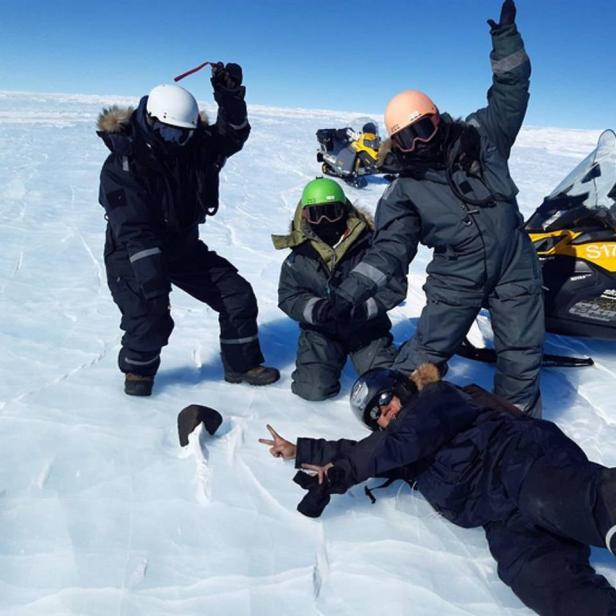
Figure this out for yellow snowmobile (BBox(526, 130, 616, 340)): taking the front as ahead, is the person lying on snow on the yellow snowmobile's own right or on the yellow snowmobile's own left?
on the yellow snowmobile's own left

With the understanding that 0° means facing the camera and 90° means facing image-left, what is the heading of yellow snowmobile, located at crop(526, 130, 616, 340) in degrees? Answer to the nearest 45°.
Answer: approximately 90°

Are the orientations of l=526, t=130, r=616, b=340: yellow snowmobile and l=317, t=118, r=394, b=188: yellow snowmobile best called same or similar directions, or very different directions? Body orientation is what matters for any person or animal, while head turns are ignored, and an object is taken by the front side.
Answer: very different directions

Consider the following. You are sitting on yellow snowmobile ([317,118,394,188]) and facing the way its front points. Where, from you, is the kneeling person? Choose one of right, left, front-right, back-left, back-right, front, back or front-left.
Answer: front-right

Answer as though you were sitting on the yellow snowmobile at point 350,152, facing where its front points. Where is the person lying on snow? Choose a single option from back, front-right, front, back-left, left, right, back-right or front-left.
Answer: front-right

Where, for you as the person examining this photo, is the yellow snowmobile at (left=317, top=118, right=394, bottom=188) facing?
facing the viewer and to the right of the viewer

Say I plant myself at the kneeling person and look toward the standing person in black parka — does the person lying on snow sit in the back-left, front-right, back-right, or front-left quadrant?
back-left

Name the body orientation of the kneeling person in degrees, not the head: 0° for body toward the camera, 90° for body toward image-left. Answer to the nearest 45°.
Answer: approximately 0°

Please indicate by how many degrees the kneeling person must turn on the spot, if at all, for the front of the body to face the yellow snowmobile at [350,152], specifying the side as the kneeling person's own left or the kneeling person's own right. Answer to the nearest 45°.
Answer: approximately 180°
